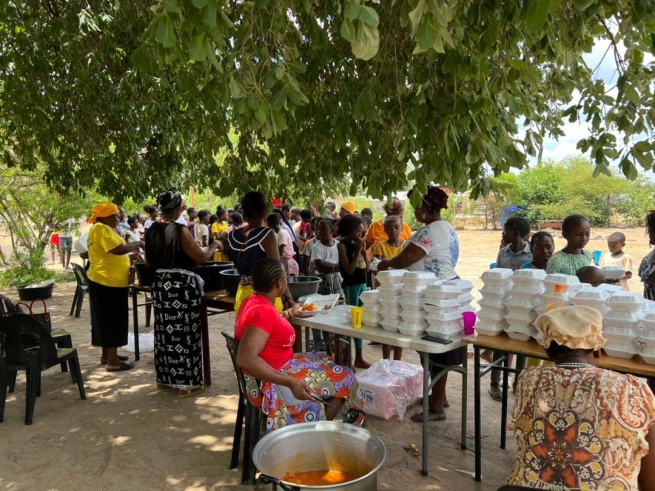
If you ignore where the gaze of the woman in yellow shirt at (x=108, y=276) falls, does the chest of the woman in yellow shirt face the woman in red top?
no

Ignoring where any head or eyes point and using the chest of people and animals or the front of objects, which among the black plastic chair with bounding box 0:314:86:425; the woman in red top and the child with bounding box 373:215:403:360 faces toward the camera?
the child

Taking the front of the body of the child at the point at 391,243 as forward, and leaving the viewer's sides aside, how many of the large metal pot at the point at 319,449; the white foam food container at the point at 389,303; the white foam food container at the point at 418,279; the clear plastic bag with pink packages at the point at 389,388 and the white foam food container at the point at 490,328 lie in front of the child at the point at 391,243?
5

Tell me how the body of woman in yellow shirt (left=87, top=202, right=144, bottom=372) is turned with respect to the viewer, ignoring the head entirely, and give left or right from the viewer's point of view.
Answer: facing to the right of the viewer

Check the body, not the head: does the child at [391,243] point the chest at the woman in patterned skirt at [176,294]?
no

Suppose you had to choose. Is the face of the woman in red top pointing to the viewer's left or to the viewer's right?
to the viewer's right

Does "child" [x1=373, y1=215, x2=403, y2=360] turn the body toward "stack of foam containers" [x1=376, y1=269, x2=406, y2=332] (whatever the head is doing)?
yes

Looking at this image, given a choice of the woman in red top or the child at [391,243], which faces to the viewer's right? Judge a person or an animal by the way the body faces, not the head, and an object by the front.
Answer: the woman in red top

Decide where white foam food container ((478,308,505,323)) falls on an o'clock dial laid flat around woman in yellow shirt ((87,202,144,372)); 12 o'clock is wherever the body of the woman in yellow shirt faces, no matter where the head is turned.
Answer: The white foam food container is roughly at 2 o'clock from the woman in yellow shirt.

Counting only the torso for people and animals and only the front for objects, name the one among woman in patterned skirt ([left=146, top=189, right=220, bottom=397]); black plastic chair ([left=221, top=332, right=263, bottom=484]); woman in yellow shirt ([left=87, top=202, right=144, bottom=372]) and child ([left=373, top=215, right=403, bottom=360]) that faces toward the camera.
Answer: the child

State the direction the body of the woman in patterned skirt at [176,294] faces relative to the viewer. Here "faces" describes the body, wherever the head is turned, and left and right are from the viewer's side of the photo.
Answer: facing away from the viewer and to the right of the viewer

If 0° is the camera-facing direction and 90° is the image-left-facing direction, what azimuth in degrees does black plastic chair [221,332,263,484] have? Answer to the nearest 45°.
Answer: approximately 270°

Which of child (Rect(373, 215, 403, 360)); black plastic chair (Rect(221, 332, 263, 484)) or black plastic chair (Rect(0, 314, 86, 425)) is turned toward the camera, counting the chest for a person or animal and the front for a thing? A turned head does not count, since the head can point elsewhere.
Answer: the child

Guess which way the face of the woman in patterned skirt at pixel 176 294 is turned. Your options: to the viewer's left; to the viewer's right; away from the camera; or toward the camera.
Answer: away from the camera
